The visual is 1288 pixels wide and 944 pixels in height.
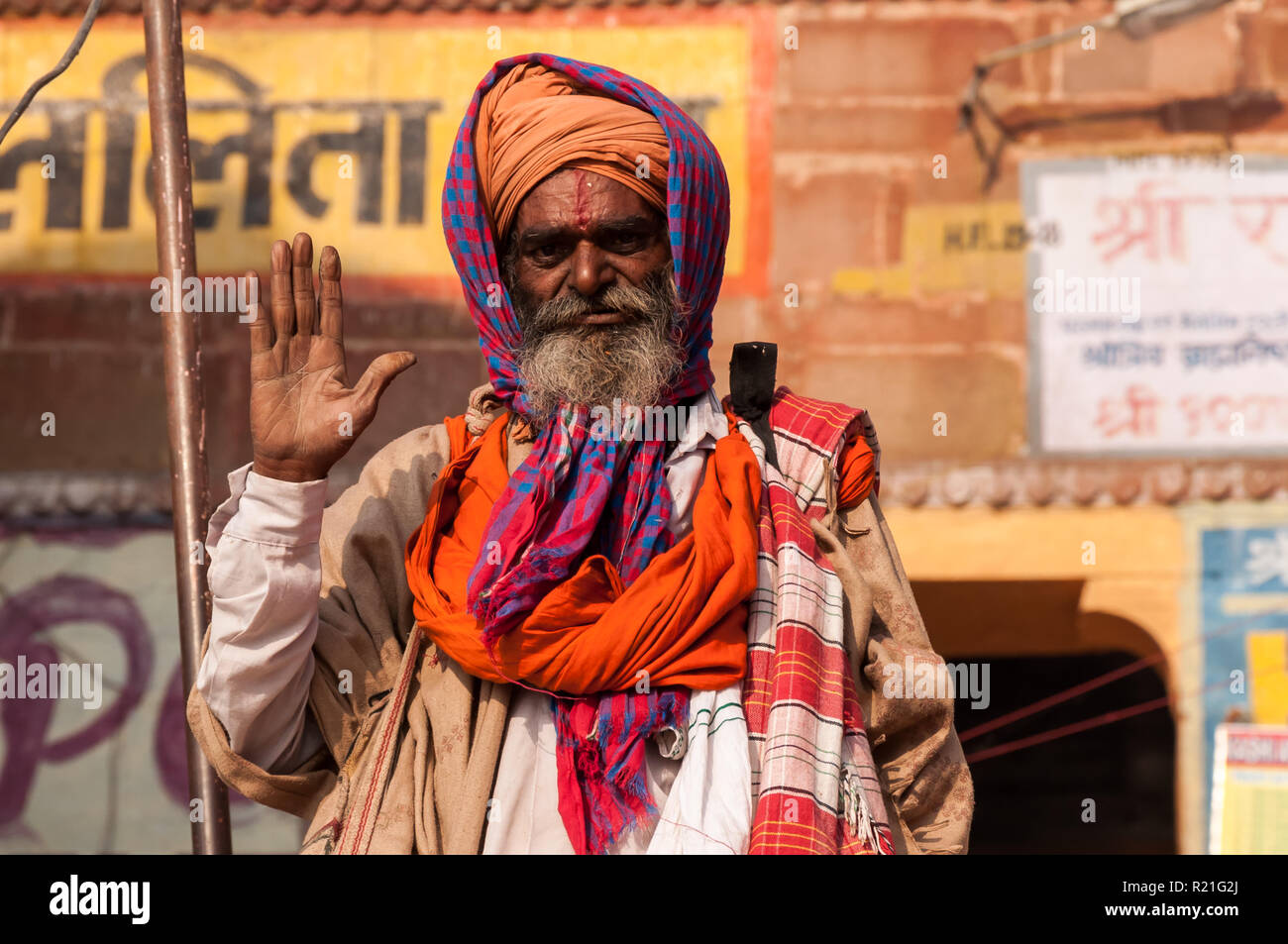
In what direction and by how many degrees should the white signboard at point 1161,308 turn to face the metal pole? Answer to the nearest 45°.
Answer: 0° — it already faces it

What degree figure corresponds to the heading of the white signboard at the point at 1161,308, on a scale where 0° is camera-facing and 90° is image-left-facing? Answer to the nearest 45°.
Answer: approximately 0°

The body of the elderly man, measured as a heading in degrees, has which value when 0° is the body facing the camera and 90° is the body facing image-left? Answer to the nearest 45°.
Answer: approximately 0°

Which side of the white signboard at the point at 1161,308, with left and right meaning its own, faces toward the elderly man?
front

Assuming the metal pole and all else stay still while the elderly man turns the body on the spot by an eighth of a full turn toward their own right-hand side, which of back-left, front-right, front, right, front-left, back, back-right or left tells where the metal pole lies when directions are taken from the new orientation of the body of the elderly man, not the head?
right

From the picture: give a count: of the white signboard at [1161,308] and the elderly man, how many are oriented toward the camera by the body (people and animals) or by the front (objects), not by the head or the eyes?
2
